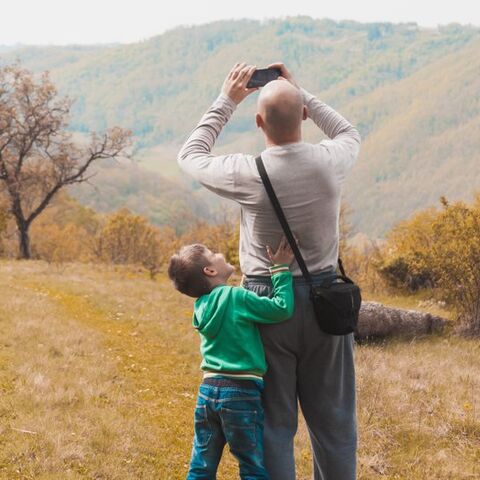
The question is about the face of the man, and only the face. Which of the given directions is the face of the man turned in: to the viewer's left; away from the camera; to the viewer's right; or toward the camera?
away from the camera

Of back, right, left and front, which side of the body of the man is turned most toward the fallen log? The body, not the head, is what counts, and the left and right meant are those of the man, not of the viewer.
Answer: front

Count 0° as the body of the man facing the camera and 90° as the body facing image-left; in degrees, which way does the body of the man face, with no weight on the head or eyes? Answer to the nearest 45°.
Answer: approximately 180°

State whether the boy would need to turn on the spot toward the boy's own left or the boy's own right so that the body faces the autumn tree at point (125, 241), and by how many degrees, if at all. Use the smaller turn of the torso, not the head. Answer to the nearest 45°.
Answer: approximately 45° to the boy's own left

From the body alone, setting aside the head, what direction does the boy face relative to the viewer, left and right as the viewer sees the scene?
facing away from the viewer and to the right of the viewer

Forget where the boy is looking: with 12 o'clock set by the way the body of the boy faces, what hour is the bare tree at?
The bare tree is roughly at 10 o'clock from the boy.
